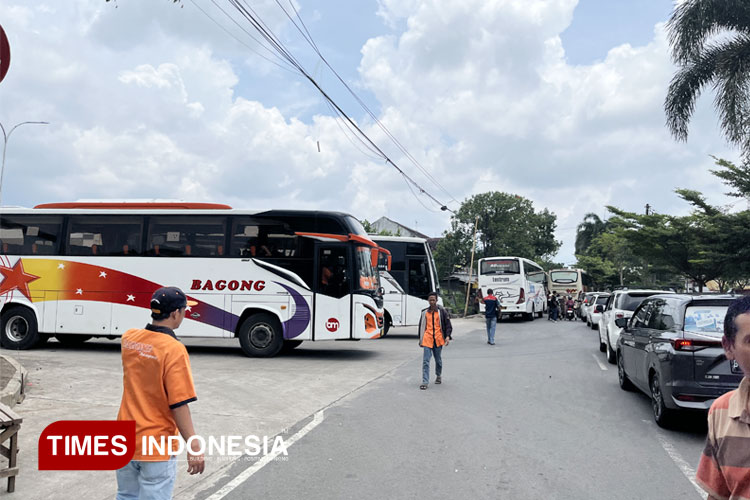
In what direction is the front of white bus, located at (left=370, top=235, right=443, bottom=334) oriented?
to the viewer's right

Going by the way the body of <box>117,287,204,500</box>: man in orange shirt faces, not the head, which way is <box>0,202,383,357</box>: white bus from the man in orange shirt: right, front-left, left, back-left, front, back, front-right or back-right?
front-left

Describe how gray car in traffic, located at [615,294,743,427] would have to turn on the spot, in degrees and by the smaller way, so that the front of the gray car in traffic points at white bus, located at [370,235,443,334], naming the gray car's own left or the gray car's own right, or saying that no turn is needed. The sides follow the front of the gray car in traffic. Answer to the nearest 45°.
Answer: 0° — it already faces it

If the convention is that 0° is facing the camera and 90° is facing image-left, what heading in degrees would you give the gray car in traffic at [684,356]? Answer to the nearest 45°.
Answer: approximately 135°

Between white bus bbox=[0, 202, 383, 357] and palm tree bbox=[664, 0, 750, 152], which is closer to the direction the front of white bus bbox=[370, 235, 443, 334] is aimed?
the palm tree

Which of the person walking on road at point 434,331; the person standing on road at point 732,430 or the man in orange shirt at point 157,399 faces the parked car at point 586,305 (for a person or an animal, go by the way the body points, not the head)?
the man in orange shirt

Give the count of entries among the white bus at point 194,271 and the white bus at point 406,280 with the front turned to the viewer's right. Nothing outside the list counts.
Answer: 2

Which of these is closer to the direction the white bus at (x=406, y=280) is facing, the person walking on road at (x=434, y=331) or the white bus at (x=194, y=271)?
the person walking on road

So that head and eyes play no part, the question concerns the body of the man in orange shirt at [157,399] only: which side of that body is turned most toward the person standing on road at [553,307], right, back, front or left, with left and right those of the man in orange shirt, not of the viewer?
front

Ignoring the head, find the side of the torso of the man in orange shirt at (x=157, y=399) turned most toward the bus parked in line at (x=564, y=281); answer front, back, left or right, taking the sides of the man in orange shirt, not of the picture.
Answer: front

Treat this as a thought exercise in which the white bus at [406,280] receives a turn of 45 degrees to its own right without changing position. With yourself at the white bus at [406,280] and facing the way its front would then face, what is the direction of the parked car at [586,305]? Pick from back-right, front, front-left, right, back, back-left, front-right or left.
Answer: left

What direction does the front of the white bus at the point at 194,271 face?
to the viewer's right

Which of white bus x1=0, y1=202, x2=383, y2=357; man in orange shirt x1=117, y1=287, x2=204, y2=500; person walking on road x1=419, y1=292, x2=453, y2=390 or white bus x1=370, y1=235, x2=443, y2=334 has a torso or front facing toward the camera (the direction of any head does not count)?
the person walking on road

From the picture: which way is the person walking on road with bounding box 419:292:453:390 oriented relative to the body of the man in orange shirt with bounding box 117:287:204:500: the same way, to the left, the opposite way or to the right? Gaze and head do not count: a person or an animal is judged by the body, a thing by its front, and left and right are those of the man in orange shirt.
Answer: the opposite way

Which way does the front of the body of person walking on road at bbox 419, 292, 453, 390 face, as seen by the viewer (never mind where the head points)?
toward the camera
